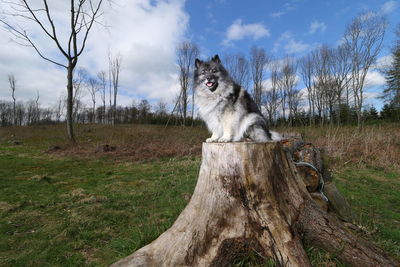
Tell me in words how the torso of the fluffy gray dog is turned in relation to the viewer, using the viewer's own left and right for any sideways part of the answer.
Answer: facing the viewer and to the left of the viewer
